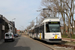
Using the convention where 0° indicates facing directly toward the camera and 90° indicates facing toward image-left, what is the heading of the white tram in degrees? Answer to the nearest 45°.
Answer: approximately 315°
